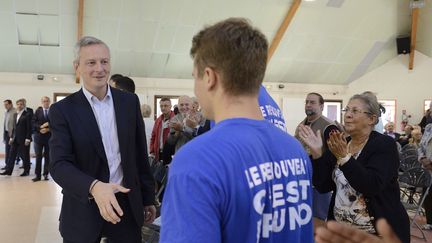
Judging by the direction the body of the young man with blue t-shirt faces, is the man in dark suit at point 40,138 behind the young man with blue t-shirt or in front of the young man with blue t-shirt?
in front

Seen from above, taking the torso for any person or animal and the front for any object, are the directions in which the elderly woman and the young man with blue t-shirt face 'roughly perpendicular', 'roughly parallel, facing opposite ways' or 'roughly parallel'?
roughly perpendicular

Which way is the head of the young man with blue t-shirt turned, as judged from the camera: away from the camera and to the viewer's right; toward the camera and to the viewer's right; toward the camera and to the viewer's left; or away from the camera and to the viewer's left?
away from the camera and to the viewer's left

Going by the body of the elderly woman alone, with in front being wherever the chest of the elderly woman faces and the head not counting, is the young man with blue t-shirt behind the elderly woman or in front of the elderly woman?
in front

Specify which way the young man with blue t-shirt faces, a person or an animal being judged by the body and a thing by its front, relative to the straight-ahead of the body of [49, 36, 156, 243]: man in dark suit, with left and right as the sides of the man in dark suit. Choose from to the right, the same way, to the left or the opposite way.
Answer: the opposite way

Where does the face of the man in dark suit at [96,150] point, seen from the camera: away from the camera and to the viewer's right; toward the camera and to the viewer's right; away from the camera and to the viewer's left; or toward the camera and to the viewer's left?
toward the camera and to the viewer's right

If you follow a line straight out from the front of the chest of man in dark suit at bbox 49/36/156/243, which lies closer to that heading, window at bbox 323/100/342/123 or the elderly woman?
the elderly woman

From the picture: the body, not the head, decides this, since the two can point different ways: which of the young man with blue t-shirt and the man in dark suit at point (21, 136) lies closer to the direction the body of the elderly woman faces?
the young man with blue t-shirt

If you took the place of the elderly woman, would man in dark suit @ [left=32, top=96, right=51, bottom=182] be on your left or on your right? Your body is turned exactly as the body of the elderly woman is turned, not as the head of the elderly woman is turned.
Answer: on your right

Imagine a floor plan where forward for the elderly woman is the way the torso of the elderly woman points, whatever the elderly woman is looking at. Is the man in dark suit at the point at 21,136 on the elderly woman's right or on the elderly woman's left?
on the elderly woman's right

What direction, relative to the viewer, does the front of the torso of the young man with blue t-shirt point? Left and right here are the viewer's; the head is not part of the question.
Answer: facing away from the viewer and to the left of the viewer

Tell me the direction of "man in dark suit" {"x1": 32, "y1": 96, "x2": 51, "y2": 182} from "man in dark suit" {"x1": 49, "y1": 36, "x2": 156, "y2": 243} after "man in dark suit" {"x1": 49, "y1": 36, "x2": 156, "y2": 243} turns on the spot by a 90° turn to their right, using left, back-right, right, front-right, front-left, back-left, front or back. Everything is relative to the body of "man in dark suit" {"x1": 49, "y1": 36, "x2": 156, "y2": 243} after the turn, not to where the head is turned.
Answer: back-right

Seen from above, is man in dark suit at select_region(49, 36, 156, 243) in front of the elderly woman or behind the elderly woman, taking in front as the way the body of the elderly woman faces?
in front
